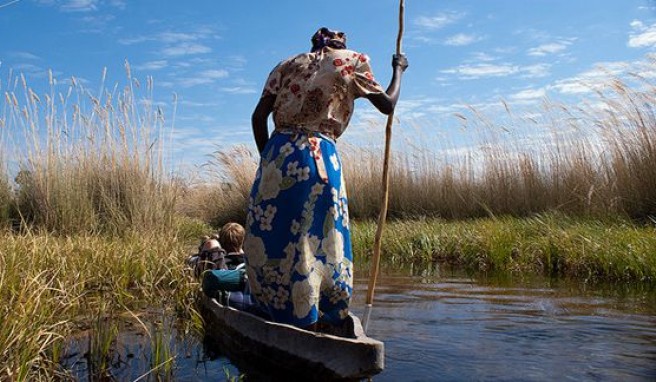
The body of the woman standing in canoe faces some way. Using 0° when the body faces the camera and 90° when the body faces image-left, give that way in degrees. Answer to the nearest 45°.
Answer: approximately 180°
